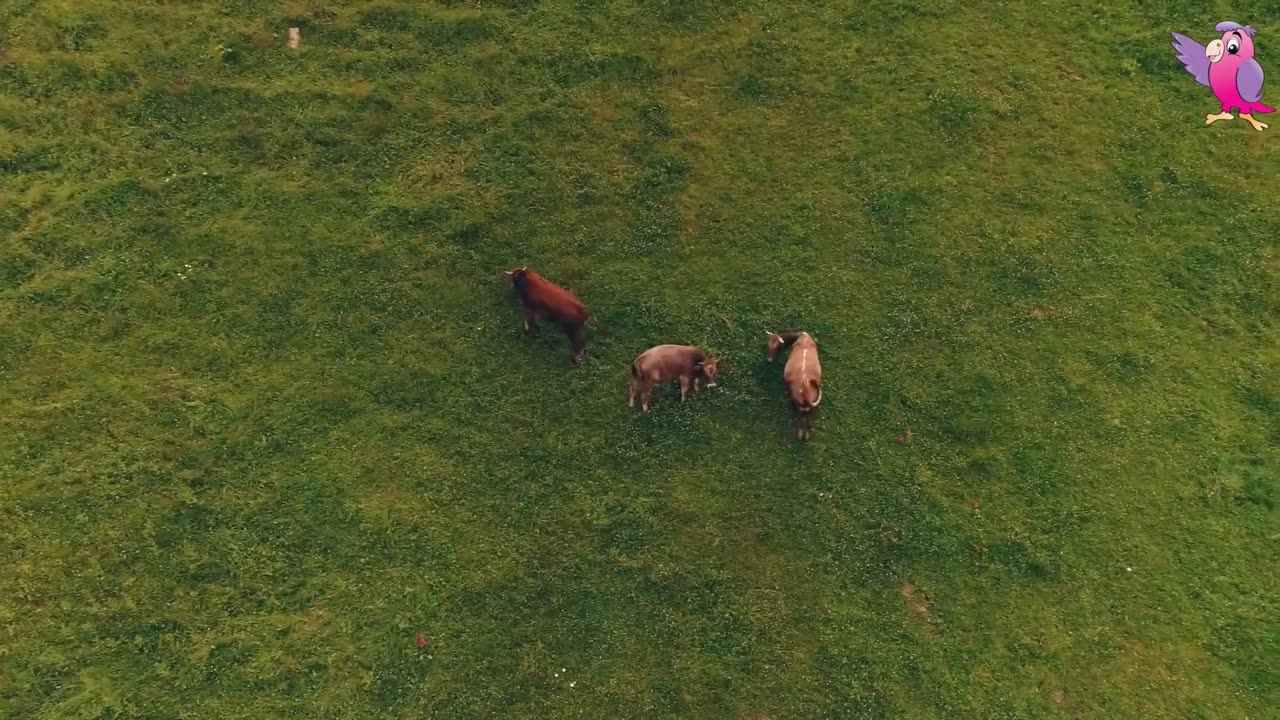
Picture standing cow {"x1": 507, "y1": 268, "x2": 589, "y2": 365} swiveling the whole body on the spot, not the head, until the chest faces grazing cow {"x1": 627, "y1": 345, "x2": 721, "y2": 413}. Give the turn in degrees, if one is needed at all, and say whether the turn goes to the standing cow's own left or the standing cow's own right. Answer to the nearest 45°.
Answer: approximately 180°

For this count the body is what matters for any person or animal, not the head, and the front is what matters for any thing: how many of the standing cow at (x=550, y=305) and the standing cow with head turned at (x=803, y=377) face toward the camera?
0

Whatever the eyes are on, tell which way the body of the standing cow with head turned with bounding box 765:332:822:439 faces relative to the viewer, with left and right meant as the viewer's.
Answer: facing away from the viewer

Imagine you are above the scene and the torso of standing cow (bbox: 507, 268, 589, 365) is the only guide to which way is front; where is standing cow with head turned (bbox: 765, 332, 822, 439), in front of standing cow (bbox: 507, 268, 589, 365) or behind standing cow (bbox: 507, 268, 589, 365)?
behind

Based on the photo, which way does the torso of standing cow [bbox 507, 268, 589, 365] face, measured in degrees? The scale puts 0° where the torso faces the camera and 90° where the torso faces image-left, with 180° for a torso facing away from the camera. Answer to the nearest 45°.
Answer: approximately 135°

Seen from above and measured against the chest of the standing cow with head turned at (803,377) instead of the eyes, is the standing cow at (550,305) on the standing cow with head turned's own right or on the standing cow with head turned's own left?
on the standing cow with head turned's own left

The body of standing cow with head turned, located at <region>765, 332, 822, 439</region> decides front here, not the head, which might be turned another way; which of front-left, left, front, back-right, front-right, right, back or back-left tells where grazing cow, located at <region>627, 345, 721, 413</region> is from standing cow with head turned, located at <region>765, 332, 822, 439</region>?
left
